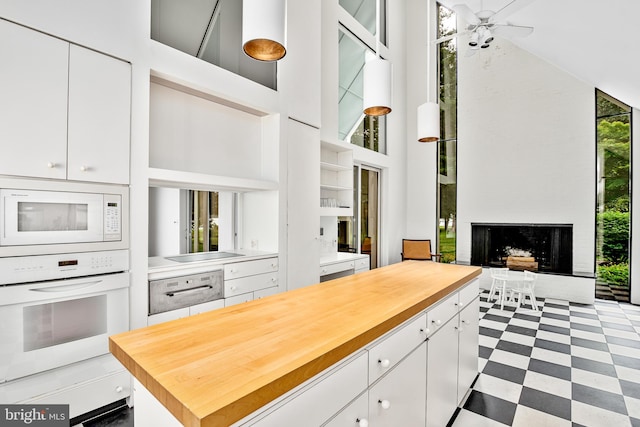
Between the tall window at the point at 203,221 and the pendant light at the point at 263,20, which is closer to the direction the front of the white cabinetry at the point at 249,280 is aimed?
the pendant light

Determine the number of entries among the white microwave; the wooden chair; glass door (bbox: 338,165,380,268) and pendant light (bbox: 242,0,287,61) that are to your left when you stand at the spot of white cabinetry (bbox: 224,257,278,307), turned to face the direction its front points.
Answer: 2

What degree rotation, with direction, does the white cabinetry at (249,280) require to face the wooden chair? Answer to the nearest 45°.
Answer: approximately 90° to its left

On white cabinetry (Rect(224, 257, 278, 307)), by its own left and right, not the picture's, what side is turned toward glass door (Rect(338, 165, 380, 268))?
left

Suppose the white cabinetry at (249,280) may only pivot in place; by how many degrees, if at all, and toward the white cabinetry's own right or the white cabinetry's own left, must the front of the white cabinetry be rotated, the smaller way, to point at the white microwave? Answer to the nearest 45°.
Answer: approximately 90° to the white cabinetry's own right

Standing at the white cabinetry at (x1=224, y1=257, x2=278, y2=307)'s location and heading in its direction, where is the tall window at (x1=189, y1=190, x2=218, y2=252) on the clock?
The tall window is roughly at 6 o'clock from the white cabinetry.

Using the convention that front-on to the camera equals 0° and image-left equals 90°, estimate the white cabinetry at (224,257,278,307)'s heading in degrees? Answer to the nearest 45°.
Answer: approximately 315°

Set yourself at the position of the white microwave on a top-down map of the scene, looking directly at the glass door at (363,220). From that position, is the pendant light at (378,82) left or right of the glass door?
right
